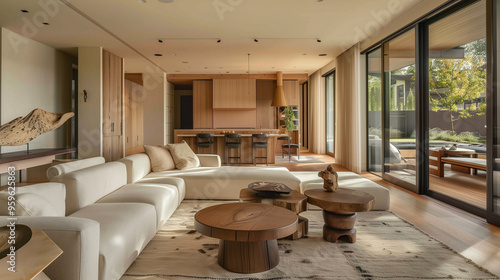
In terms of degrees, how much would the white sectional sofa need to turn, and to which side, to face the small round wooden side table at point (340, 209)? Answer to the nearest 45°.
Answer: approximately 45° to its left

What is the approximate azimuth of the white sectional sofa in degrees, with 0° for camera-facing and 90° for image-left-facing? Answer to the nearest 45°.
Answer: approximately 315°

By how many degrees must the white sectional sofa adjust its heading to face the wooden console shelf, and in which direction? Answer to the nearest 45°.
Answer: approximately 180°

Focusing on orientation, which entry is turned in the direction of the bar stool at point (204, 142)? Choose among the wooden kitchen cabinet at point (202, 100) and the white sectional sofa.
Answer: the wooden kitchen cabinet

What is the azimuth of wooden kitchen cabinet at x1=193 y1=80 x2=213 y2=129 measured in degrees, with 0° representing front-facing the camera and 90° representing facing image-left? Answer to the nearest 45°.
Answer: approximately 0°

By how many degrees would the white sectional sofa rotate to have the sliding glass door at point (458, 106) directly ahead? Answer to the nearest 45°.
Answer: approximately 45° to its left

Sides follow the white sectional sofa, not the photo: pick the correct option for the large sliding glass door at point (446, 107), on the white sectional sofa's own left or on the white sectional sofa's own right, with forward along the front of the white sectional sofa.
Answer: on the white sectional sofa's own left

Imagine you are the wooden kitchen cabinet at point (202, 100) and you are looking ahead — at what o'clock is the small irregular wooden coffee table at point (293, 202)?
The small irregular wooden coffee table is roughly at 12 o'clock from the wooden kitchen cabinet.
